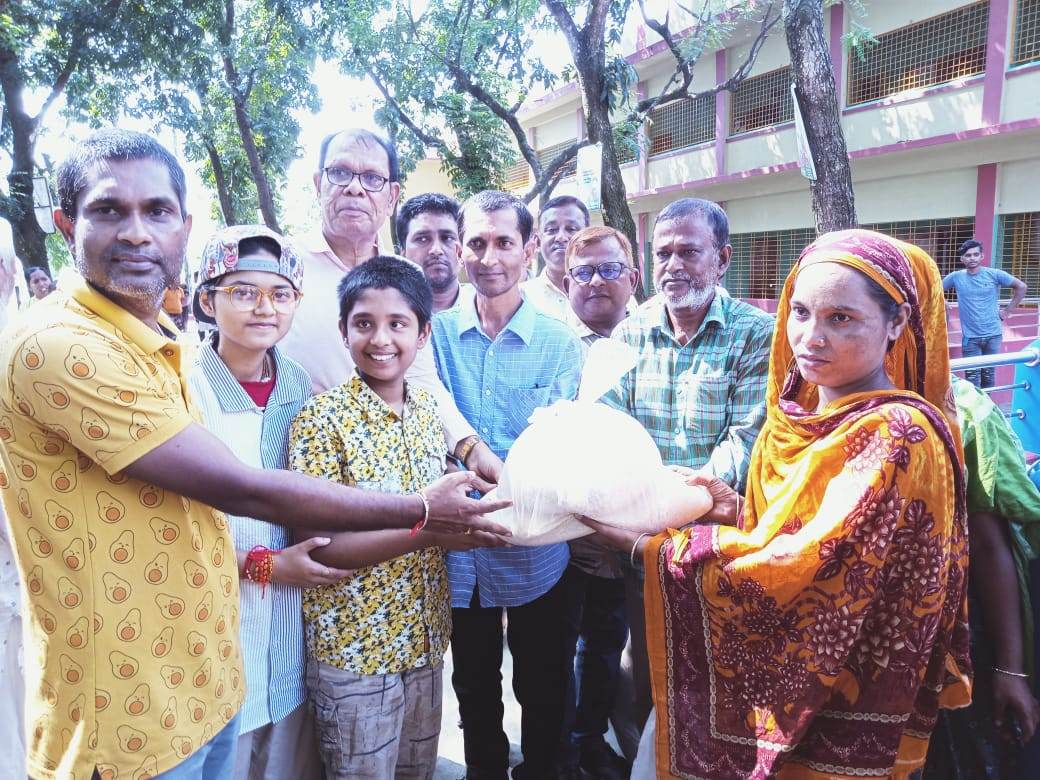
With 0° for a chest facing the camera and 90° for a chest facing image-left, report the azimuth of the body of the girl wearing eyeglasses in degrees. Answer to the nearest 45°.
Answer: approximately 315°

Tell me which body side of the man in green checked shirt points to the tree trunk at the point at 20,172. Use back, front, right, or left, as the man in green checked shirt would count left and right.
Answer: right

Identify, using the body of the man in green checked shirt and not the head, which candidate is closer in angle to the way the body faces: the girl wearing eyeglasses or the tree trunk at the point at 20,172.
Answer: the girl wearing eyeglasses

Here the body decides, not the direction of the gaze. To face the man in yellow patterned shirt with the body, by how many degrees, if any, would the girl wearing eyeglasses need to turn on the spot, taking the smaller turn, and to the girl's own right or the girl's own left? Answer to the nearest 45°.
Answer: approximately 90° to the girl's own right

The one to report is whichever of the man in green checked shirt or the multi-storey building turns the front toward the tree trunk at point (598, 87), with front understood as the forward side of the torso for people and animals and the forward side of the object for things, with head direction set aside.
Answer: the multi-storey building

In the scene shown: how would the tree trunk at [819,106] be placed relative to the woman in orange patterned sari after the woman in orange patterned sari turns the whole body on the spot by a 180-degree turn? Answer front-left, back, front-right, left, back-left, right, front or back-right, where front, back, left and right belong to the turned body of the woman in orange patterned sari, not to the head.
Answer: front-left

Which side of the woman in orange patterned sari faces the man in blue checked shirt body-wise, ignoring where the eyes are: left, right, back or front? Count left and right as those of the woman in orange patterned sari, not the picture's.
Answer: right

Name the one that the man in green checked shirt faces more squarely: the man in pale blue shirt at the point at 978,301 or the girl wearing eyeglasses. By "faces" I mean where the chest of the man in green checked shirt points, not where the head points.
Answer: the girl wearing eyeglasses

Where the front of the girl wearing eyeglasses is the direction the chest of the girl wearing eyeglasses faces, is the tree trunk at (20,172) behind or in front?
behind

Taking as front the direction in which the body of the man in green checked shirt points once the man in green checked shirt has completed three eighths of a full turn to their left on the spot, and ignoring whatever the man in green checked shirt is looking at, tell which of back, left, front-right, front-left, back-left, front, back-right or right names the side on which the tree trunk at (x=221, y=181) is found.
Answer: back-left
